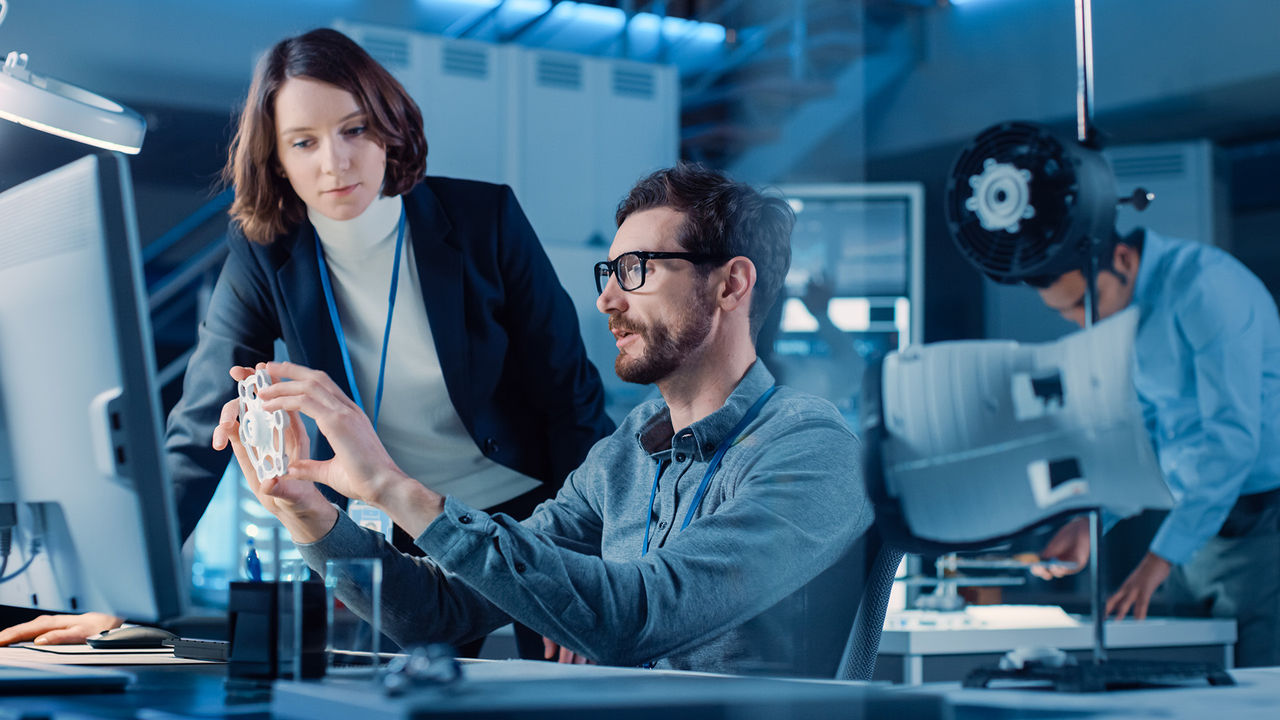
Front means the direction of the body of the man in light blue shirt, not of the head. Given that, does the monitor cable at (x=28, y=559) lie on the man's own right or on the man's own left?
on the man's own left

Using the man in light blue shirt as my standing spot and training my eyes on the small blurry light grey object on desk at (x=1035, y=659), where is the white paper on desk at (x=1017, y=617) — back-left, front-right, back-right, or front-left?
front-right

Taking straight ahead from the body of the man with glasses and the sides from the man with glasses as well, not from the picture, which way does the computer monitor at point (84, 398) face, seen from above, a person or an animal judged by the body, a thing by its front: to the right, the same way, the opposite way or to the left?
the opposite way

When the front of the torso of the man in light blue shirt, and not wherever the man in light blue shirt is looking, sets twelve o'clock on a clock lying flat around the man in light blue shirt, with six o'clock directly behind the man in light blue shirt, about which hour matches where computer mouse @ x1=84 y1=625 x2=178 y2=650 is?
The computer mouse is roughly at 10 o'clock from the man in light blue shirt.

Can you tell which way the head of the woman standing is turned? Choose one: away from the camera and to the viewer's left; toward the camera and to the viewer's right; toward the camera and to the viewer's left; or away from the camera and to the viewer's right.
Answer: toward the camera and to the viewer's left

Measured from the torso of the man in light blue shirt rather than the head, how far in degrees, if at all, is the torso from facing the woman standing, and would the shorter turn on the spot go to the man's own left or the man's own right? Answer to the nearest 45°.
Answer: approximately 45° to the man's own left

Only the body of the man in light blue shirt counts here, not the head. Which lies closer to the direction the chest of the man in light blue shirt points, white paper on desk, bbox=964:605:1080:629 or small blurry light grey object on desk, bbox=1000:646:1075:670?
the white paper on desk

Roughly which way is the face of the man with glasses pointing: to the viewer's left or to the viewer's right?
to the viewer's left

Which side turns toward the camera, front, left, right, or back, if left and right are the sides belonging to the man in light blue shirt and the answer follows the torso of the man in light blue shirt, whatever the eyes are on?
left

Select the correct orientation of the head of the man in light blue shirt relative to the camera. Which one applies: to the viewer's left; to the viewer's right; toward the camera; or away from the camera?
to the viewer's left
